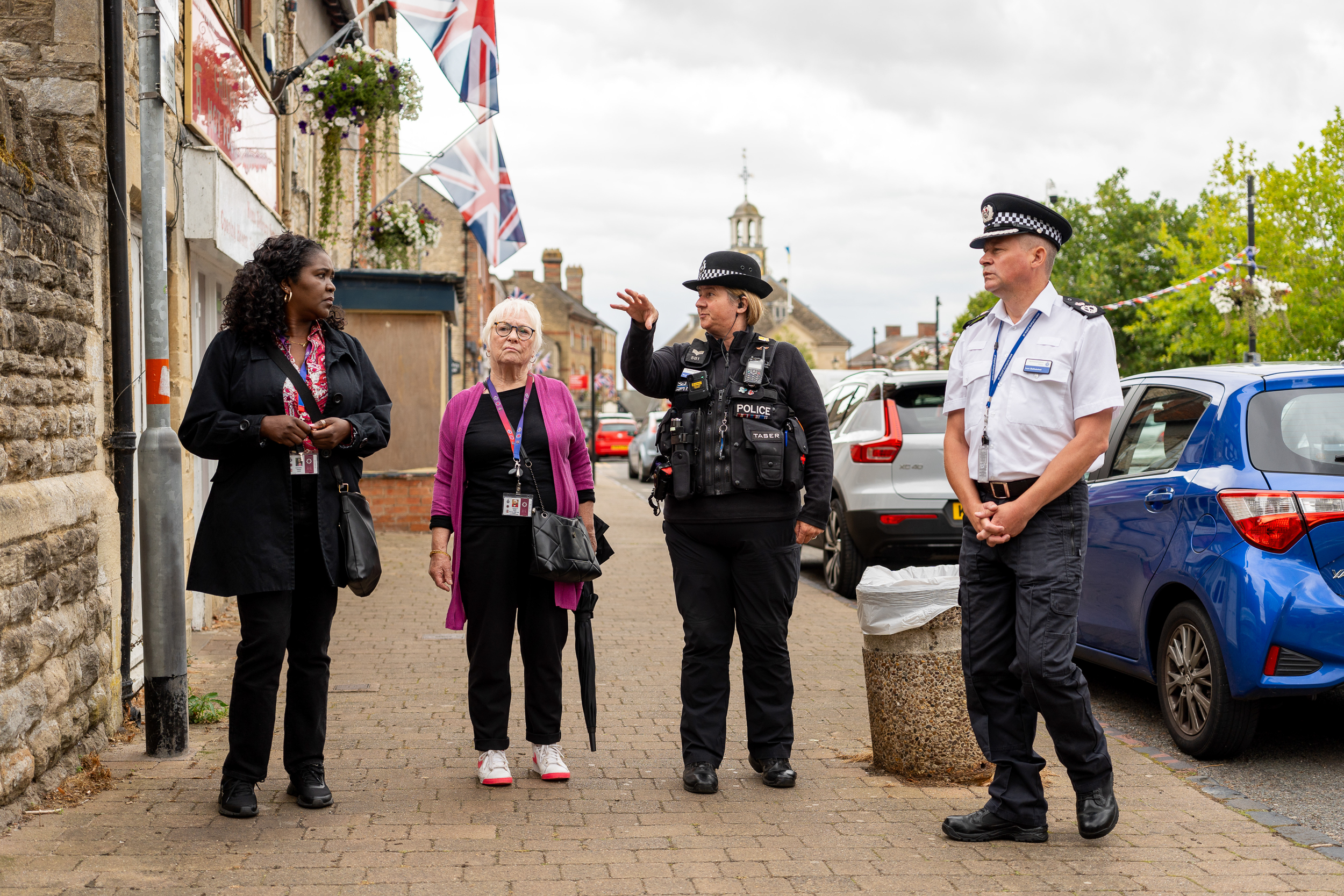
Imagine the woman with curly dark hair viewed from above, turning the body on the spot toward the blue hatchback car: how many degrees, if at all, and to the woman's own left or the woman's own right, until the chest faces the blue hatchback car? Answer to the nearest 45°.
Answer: approximately 45° to the woman's own left

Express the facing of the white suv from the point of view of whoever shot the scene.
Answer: facing away from the viewer and to the left of the viewer

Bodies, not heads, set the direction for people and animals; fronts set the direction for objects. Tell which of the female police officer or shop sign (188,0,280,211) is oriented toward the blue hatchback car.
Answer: the shop sign

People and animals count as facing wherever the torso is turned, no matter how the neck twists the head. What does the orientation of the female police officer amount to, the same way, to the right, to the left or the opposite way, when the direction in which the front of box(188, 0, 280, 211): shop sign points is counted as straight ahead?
to the right

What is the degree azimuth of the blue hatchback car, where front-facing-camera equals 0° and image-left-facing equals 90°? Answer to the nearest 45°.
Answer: approximately 135°

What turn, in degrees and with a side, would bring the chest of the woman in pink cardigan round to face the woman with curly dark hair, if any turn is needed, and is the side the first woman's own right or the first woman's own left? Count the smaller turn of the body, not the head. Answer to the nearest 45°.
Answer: approximately 90° to the first woman's own right

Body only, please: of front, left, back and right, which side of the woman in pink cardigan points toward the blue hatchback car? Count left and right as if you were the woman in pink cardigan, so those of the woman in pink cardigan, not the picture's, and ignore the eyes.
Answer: left

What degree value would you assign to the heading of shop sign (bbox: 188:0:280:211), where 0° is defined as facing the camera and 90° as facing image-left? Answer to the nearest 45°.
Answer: approximately 315°

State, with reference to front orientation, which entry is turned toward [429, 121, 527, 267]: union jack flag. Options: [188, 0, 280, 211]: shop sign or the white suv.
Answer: the white suv

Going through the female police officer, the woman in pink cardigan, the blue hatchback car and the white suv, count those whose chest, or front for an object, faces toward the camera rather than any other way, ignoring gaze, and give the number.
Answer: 2

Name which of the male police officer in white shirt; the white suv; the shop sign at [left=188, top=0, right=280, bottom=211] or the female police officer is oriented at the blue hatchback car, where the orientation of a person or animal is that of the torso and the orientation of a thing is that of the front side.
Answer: the shop sign
